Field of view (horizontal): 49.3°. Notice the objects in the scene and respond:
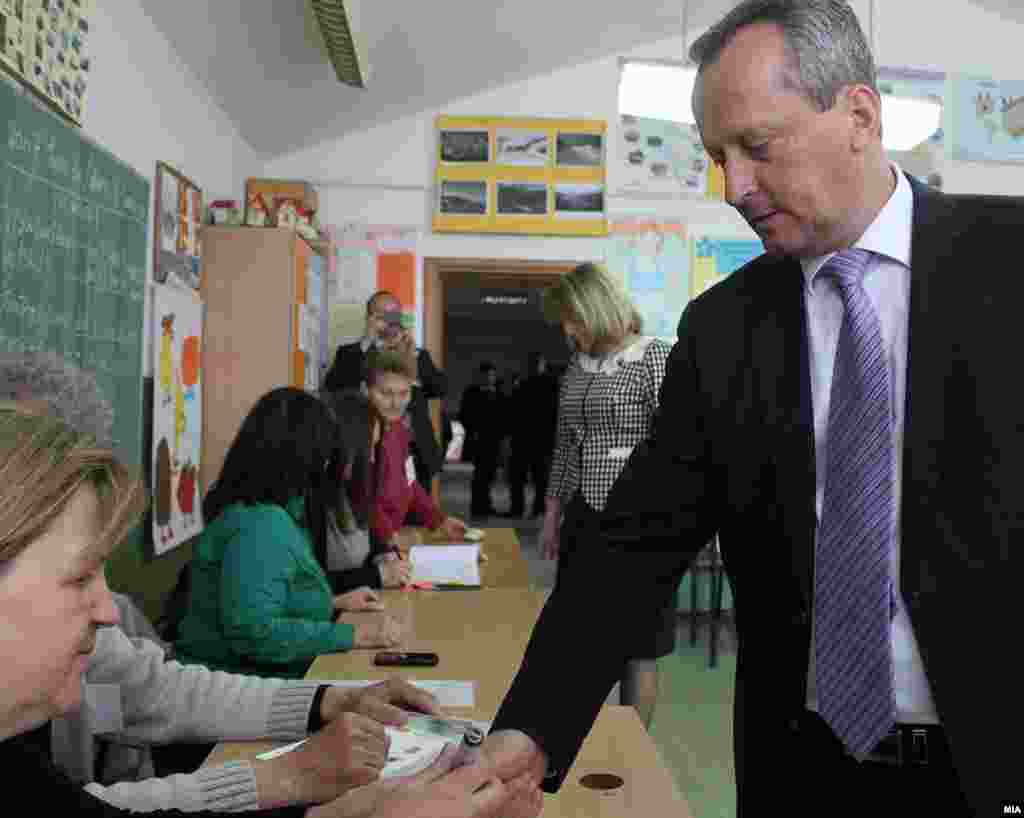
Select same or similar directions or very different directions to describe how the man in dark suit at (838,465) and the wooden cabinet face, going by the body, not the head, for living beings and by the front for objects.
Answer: very different directions

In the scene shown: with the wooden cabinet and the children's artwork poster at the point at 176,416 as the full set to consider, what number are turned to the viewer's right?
2

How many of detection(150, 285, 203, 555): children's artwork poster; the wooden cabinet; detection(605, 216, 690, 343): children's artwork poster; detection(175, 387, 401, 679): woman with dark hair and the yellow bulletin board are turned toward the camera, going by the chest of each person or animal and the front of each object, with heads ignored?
2

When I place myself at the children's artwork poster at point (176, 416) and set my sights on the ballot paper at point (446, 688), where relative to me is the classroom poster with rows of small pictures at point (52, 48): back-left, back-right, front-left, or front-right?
front-right

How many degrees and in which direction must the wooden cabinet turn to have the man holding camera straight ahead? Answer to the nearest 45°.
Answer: approximately 45° to its left

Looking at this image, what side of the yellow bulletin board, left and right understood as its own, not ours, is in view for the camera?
front

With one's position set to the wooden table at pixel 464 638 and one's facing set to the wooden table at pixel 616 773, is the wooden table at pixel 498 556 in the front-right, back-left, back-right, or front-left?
back-left

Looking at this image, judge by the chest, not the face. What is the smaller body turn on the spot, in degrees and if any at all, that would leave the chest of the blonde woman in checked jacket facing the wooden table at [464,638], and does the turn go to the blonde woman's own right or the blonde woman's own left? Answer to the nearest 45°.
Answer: approximately 45° to the blonde woman's own left

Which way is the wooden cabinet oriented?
to the viewer's right

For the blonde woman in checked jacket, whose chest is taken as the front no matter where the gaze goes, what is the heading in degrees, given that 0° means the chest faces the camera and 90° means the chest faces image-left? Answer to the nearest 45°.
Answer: approximately 45°

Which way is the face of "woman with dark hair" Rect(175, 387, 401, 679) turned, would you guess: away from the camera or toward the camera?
away from the camera

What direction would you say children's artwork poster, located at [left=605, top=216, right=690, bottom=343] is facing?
toward the camera

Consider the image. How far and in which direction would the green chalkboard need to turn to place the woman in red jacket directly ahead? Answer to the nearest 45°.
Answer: approximately 45° to its left

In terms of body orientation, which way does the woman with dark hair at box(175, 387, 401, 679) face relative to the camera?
to the viewer's right

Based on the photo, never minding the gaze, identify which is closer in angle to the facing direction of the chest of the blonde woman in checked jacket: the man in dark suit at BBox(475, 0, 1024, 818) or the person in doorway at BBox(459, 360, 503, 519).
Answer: the man in dark suit
